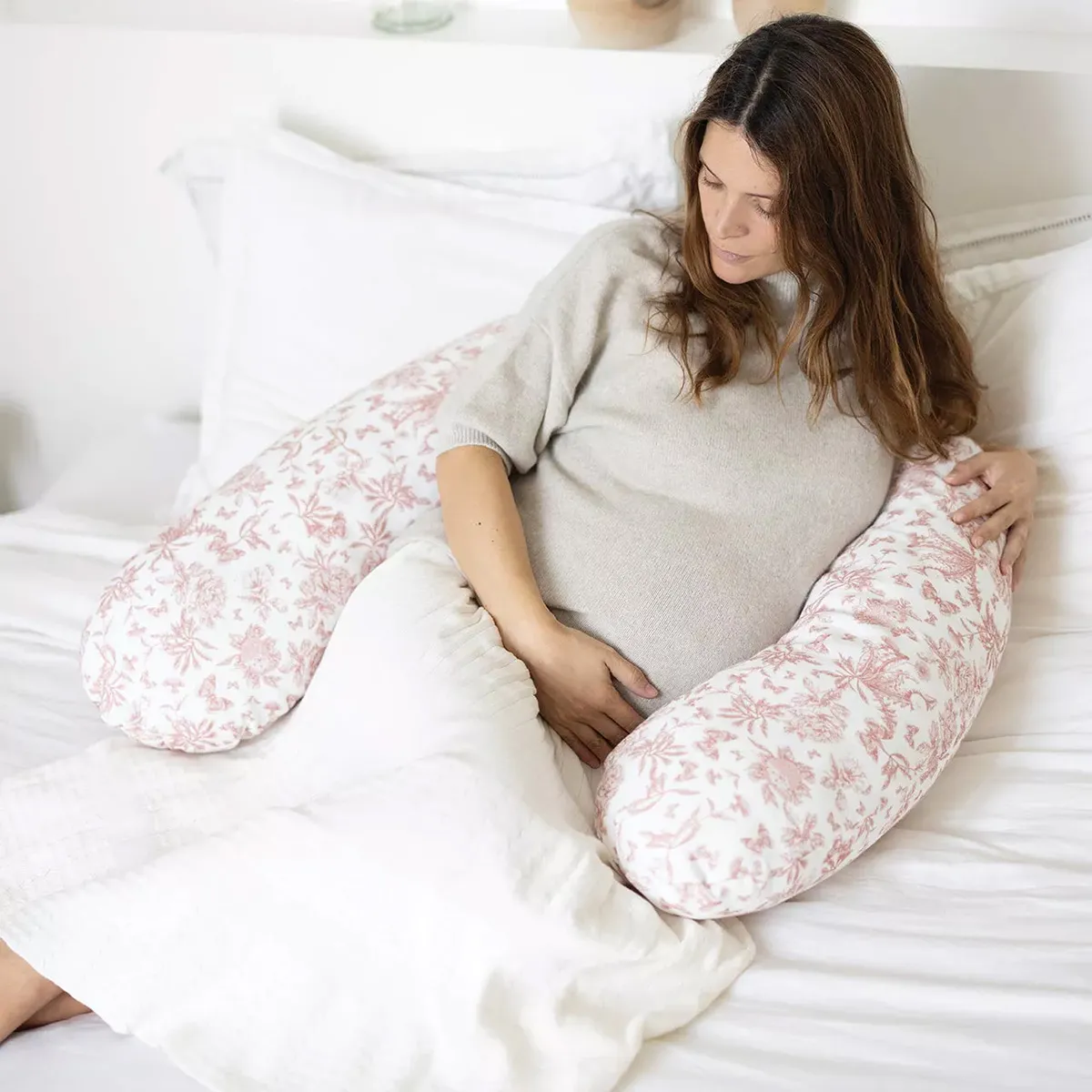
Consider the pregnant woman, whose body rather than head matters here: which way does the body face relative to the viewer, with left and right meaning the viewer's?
facing the viewer

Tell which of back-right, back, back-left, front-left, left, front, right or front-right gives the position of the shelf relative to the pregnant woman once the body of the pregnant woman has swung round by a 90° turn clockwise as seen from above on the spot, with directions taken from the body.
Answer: right

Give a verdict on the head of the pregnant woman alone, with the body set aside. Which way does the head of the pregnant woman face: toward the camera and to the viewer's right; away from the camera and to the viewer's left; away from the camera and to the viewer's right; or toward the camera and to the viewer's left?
toward the camera and to the viewer's left

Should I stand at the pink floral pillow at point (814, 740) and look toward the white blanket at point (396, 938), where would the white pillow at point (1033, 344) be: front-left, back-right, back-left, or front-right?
back-right
